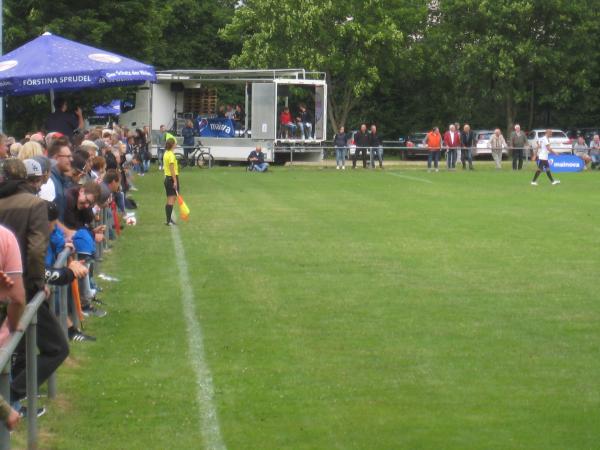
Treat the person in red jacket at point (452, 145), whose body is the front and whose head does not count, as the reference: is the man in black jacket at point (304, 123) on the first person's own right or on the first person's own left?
on the first person's own right

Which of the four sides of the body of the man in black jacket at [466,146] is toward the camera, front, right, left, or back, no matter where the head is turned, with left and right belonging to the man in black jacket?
front

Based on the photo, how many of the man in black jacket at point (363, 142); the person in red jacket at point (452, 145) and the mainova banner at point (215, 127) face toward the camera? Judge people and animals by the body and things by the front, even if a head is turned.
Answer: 3

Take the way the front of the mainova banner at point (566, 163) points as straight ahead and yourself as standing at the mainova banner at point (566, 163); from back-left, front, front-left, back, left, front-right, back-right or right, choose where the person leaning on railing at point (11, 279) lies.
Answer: front

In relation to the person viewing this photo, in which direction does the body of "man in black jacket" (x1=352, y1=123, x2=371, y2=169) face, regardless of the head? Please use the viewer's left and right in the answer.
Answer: facing the viewer

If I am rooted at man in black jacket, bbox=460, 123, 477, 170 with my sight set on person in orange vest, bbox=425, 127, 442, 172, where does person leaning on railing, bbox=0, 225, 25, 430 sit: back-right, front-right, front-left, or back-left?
front-left

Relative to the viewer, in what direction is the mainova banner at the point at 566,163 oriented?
toward the camera

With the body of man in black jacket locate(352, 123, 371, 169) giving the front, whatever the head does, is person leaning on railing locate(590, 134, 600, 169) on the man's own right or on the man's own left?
on the man's own left

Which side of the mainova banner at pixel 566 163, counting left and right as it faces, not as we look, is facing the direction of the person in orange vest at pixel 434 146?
right

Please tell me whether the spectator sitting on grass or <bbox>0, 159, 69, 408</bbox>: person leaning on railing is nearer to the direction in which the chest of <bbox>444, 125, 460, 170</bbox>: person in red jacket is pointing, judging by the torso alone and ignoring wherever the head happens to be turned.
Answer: the person leaning on railing

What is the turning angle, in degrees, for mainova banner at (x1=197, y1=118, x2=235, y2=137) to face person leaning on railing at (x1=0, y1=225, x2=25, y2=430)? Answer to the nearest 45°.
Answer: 0° — it already faces them

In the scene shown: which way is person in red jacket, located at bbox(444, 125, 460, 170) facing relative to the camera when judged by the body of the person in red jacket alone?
toward the camera

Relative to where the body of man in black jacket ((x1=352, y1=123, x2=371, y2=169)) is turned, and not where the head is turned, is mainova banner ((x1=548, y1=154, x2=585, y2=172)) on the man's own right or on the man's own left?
on the man's own left

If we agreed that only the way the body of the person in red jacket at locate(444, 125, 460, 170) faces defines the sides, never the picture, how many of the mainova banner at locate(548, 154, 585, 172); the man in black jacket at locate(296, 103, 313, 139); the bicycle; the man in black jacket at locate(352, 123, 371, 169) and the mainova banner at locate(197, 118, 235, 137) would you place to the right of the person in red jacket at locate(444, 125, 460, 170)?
4
